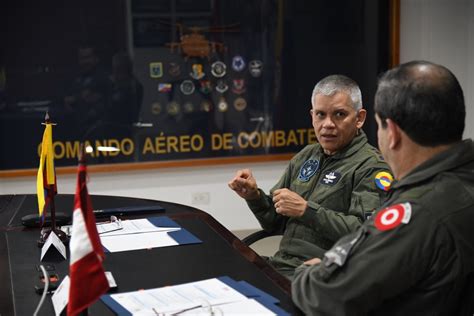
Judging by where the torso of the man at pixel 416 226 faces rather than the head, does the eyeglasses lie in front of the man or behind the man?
in front

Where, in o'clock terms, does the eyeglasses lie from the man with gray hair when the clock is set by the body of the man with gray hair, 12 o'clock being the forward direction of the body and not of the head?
The eyeglasses is roughly at 1 o'clock from the man with gray hair.

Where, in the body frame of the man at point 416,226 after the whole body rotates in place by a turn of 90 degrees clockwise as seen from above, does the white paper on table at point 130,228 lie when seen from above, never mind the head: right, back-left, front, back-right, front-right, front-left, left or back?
left

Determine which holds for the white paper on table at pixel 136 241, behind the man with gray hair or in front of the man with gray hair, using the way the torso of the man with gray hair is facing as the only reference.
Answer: in front

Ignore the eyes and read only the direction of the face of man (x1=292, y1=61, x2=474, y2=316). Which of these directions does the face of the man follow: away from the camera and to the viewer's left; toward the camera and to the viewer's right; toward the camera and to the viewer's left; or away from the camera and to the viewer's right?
away from the camera and to the viewer's left

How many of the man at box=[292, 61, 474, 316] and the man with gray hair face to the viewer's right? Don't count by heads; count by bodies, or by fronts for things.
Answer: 0

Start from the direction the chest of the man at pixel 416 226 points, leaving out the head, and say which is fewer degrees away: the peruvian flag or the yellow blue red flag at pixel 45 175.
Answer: the yellow blue red flag

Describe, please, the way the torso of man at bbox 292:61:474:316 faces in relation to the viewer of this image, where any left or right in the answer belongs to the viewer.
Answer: facing away from the viewer and to the left of the viewer

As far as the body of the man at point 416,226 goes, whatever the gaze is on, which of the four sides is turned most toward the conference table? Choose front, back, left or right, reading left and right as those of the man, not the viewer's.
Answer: front

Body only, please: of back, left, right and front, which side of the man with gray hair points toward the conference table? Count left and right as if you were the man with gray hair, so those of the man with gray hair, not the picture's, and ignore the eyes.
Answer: front
